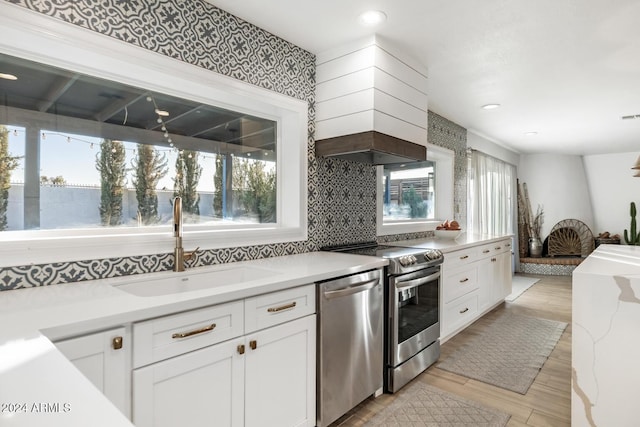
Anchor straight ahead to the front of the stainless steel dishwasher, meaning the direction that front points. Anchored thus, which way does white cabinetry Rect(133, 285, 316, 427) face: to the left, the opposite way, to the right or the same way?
the same way

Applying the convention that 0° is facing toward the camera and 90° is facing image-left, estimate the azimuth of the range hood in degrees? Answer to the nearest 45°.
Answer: approximately 315°

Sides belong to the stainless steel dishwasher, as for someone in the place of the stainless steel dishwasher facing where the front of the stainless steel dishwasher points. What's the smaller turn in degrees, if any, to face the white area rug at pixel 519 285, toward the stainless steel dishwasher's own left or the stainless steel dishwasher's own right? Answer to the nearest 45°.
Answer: approximately 90° to the stainless steel dishwasher's own left

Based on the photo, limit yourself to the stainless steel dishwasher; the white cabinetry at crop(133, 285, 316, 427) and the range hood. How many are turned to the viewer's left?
0

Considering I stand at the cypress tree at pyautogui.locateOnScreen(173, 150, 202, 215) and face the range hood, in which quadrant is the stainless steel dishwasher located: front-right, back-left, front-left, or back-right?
front-right

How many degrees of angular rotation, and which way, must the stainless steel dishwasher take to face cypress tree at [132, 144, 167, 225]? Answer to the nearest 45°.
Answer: approximately 135° to its right

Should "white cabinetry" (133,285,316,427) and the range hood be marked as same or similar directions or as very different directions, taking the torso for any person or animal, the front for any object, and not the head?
same or similar directions

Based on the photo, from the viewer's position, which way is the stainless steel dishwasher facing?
facing the viewer and to the right of the viewer
